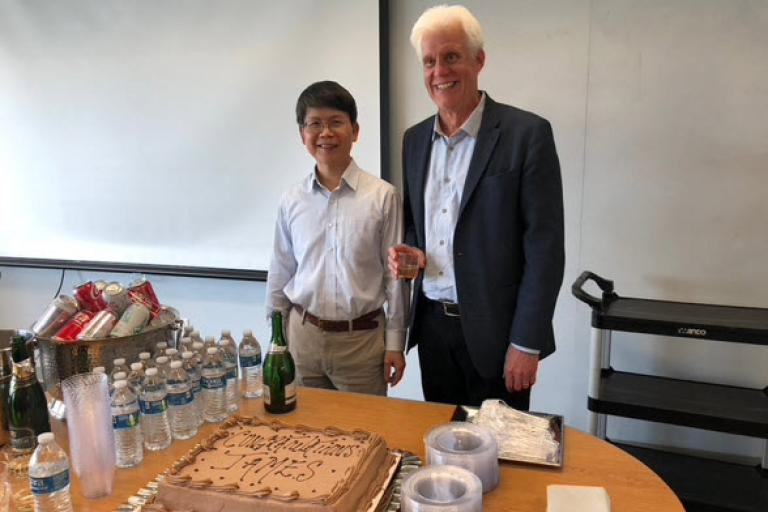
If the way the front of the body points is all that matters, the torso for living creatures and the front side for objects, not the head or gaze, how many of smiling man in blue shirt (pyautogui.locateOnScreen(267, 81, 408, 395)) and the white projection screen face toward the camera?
2

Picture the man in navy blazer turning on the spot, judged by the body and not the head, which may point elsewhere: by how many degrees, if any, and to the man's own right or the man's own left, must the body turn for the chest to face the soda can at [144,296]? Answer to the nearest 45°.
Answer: approximately 45° to the man's own right

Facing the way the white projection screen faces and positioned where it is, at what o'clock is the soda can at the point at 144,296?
The soda can is roughly at 12 o'clock from the white projection screen.

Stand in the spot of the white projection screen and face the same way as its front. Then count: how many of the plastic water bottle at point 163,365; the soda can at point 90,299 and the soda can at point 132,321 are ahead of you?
3

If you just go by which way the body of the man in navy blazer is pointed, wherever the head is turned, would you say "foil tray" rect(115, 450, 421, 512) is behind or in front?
in front

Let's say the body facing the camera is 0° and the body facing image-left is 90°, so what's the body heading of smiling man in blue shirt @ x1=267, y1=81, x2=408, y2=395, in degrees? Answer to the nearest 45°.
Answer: approximately 0°

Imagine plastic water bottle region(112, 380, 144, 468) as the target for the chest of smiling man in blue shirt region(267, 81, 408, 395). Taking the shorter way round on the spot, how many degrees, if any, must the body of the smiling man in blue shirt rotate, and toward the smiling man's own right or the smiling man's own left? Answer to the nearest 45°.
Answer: approximately 45° to the smiling man's own right

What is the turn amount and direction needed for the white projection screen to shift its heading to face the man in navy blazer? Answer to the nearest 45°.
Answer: approximately 45° to its left

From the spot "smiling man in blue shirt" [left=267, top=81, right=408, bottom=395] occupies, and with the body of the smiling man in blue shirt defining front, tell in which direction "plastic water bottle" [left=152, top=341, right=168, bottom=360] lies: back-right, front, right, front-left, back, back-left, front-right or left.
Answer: front-right

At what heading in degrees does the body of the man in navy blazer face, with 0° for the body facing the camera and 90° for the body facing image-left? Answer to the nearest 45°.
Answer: approximately 45°

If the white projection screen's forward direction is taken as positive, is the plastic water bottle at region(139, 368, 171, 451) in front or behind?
in front
